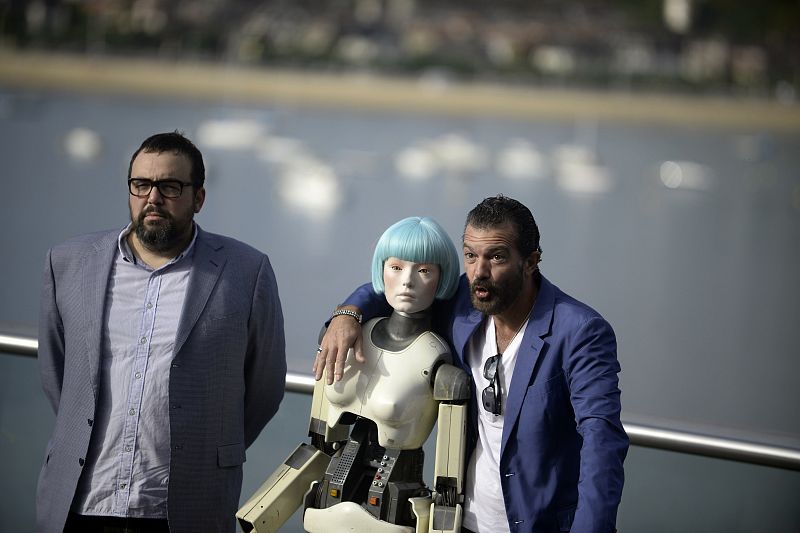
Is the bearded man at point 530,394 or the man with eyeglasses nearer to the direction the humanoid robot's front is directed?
the man with eyeglasses

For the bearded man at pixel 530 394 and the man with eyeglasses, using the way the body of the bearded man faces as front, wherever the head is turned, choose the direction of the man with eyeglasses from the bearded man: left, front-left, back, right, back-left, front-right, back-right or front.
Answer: front-right

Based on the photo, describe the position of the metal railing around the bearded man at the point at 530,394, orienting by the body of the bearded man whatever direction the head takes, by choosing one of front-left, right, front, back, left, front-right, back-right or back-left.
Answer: back

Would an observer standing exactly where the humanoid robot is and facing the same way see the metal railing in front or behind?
behind

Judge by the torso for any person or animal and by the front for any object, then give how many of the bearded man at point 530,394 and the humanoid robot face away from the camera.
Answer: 0

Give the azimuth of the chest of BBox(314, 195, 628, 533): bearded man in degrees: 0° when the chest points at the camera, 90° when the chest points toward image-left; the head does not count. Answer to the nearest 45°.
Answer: approximately 45°

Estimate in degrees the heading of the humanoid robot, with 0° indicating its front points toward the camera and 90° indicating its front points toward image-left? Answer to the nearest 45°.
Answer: approximately 45°

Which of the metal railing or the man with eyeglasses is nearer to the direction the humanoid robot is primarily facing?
the man with eyeglasses
